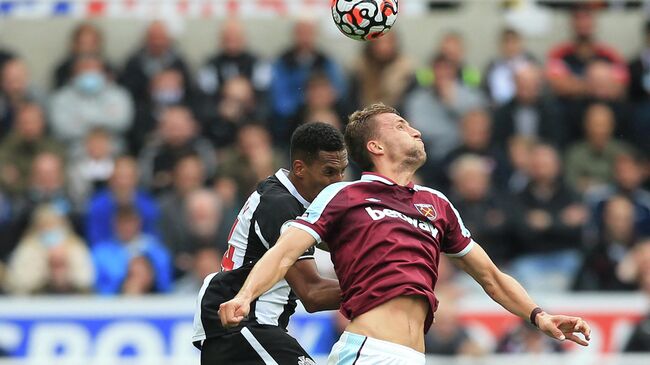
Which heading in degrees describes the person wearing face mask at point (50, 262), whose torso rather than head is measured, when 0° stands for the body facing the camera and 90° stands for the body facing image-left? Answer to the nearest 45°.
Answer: approximately 0°

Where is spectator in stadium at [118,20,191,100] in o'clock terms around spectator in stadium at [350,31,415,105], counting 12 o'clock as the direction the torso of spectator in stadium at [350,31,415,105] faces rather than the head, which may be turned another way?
spectator in stadium at [118,20,191,100] is roughly at 3 o'clock from spectator in stadium at [350,31,415,105].

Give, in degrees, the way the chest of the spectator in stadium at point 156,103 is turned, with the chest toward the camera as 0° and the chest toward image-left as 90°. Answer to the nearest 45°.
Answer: approximately 0°

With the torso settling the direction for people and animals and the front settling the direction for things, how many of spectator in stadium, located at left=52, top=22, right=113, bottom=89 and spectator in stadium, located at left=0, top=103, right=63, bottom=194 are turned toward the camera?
2
